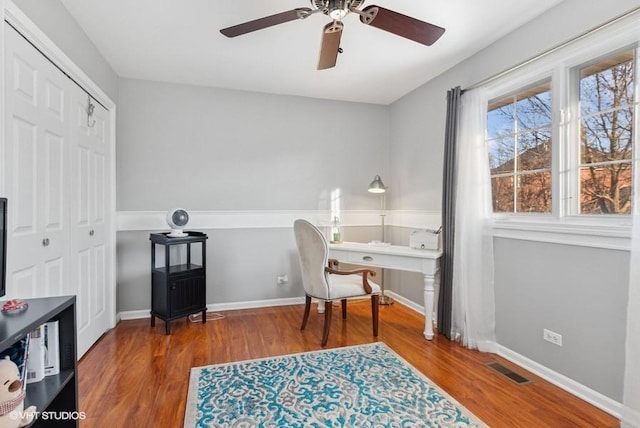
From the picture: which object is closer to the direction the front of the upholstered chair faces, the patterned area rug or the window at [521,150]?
the window

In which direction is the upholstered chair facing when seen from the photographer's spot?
facing away from the viewer and to the right of the viewer

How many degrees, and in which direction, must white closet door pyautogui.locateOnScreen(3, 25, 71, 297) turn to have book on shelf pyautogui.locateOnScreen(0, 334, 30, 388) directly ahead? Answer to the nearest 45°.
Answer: approximately 45° to its right

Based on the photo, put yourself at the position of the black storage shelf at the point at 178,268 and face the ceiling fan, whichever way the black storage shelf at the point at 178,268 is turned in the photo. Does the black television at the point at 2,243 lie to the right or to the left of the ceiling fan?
right

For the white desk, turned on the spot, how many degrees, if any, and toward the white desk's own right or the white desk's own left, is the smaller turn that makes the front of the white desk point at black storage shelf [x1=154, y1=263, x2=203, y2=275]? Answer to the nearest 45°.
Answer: approximately 45° to the white desk's own right

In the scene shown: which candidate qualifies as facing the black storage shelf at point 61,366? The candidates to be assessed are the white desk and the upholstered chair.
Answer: the white desk

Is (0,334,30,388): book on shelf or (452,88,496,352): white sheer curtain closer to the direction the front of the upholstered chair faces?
the white sheer curtain

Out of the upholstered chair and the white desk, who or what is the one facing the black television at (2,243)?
the white desk

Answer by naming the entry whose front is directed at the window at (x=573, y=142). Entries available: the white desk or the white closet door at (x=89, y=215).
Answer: the white closet door

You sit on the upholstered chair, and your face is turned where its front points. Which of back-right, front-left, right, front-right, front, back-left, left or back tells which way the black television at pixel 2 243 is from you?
back
